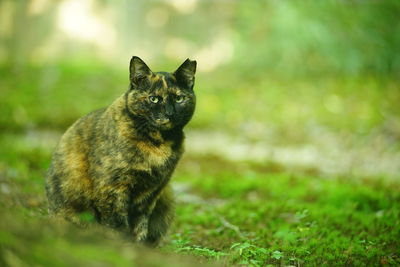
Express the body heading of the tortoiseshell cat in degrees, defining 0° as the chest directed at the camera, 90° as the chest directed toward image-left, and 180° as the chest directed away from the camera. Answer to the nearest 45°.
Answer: approximately 315°
